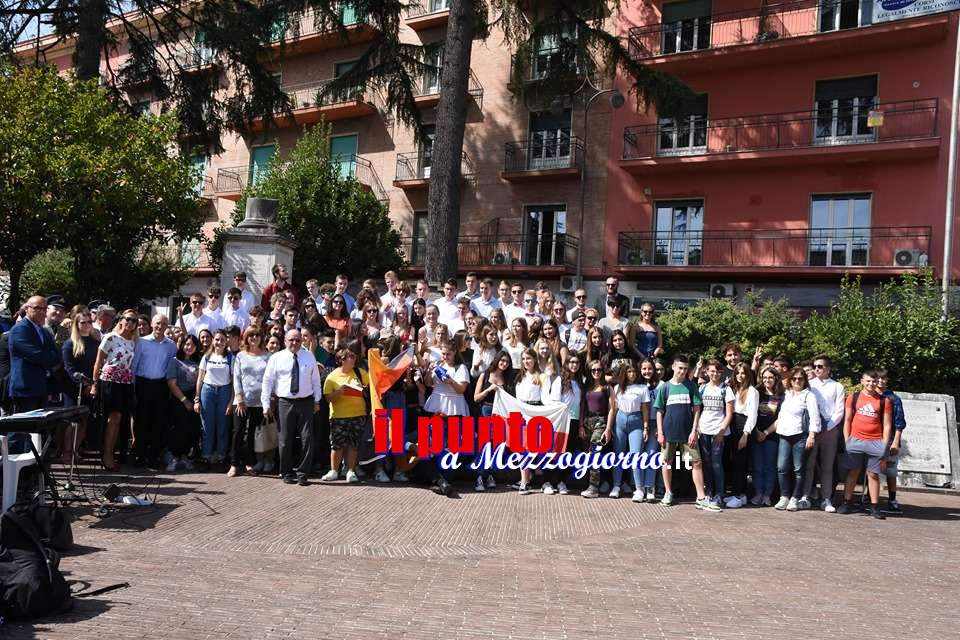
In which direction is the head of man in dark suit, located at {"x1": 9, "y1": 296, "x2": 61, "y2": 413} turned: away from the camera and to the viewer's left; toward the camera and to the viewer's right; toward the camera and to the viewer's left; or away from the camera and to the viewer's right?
toward the camera and to the viewer's right

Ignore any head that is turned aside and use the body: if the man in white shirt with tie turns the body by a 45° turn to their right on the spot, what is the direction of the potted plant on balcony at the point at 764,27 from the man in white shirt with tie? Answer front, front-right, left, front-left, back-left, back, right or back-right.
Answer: back

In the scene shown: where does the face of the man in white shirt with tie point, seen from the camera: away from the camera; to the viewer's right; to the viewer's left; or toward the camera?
toward the camera

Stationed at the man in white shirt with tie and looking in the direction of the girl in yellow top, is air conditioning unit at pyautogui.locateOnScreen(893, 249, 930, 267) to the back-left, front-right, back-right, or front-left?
front-left

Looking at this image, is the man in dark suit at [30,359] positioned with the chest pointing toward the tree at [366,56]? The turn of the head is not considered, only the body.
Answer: no

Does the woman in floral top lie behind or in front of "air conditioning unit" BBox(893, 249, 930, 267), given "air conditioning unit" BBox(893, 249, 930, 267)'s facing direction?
in front

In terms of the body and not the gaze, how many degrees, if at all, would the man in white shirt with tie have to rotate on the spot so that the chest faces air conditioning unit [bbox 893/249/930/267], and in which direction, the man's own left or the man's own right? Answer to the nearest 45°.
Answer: approximately 135° to the man's own left

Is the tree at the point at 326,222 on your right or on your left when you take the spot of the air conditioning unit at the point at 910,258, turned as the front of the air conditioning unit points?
on your right

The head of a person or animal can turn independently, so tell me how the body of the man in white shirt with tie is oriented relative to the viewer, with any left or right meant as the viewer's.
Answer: facing the viewer

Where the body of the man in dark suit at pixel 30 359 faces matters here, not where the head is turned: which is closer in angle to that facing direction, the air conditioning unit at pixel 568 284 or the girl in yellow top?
the girl in yellow top

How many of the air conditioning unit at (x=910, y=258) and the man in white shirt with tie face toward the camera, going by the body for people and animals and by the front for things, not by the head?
2

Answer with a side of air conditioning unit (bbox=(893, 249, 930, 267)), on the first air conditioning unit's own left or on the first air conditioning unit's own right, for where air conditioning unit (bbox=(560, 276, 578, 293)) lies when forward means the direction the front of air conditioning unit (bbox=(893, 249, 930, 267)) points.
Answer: on the first air conditioning unit's own right

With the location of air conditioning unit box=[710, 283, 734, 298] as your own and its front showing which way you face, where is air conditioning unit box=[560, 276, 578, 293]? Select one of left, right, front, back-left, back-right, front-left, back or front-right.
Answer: right
